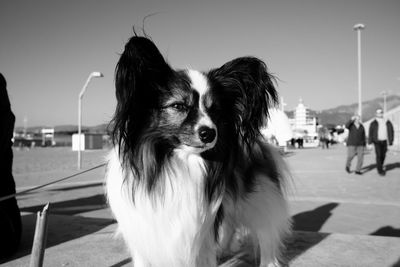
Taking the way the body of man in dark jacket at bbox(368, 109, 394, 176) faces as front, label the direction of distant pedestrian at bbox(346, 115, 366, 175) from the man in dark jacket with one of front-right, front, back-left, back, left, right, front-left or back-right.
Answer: right

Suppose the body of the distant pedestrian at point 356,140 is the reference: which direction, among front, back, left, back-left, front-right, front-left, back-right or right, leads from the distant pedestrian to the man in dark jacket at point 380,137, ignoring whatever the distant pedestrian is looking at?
left

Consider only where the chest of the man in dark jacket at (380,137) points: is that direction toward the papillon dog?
yes

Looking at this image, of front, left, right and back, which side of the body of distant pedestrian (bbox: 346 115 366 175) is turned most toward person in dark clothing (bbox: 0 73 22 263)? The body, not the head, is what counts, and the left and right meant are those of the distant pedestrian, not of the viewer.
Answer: front

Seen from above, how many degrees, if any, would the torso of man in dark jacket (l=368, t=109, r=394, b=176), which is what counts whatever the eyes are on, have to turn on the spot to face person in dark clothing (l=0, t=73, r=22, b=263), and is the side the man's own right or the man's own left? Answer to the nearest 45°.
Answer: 0° — they already face them

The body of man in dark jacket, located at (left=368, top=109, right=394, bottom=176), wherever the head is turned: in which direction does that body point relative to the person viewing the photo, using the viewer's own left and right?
facing the viewer

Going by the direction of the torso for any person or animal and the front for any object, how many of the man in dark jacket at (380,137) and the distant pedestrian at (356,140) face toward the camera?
2
